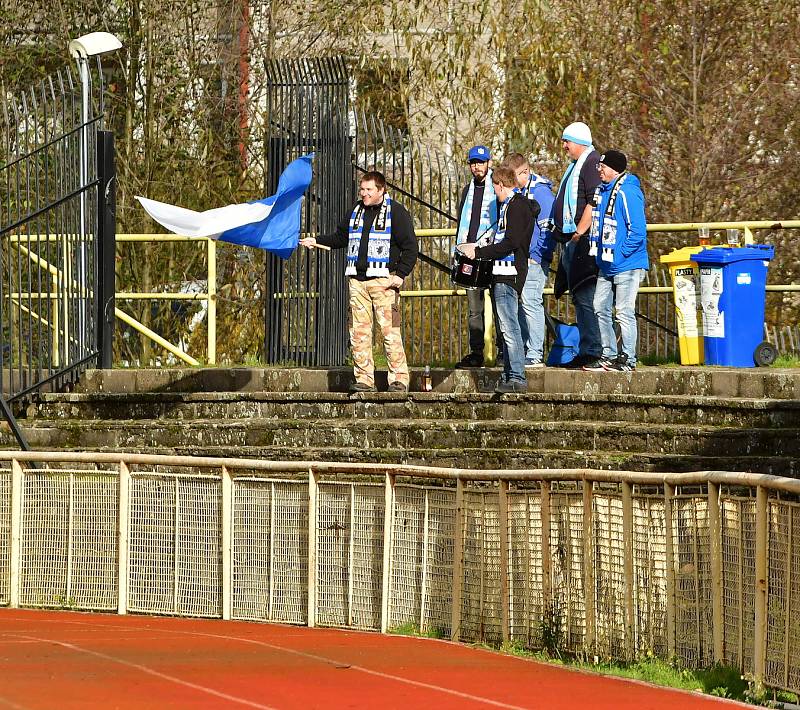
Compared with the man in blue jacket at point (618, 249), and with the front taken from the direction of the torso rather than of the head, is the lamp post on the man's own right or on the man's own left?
on the man's own right

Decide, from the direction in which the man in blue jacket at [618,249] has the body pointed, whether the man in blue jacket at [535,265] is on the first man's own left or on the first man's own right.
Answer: on the first man's own right

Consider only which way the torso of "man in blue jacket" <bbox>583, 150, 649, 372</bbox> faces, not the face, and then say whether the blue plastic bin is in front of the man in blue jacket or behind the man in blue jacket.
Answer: behind

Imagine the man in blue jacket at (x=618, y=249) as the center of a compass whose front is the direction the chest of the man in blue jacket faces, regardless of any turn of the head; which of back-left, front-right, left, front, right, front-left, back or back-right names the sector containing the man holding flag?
front-right

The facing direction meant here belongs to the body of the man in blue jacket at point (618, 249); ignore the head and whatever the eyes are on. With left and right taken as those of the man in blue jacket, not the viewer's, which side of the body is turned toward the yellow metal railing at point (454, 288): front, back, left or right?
right

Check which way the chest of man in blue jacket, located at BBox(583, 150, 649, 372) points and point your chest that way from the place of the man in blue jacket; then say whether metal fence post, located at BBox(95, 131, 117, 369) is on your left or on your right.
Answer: on your right

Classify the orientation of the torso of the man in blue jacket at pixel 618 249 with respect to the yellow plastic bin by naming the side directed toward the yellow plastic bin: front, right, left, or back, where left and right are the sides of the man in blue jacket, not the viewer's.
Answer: back

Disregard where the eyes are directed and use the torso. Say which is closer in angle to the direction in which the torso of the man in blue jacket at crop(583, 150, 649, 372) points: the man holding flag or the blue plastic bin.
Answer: the man holding flag

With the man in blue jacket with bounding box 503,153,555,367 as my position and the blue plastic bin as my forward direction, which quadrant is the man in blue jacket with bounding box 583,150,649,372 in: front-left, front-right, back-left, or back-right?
front-right
